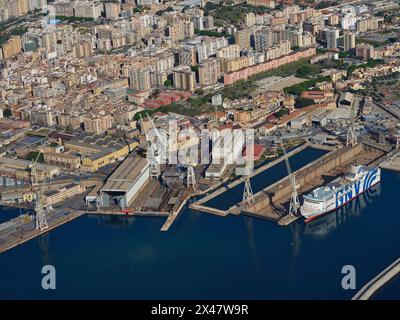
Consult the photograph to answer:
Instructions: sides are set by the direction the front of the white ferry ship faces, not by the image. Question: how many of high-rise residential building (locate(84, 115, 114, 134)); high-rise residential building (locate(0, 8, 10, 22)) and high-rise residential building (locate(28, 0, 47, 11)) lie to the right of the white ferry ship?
3

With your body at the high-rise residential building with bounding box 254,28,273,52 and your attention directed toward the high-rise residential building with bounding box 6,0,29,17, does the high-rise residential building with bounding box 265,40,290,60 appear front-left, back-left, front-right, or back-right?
back-left

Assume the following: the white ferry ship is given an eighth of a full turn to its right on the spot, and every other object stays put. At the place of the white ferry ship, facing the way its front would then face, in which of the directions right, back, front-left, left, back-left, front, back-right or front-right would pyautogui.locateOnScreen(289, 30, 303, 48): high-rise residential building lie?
right

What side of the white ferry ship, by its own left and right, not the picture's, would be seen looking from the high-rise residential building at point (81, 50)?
right

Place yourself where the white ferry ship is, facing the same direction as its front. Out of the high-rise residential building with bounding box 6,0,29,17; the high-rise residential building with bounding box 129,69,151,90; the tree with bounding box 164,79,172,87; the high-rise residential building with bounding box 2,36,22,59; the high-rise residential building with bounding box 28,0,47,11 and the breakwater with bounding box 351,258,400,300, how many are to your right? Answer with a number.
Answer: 5

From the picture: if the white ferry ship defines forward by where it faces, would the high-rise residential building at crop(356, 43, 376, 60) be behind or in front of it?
behind

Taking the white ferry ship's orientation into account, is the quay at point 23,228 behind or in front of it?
in front

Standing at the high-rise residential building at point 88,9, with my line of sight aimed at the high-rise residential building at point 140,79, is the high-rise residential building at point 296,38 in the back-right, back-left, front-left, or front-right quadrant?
front-left

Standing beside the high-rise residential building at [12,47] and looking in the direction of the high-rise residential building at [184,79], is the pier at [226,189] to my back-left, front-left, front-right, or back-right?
front-right

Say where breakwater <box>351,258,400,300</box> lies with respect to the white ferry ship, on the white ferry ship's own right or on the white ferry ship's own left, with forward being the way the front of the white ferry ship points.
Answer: on the white ferry ship's own left

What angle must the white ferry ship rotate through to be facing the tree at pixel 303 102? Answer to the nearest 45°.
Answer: approximately 135° to its right

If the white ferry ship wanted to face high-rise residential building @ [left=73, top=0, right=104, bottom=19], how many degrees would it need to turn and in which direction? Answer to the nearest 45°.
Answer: approximately 90° to its right

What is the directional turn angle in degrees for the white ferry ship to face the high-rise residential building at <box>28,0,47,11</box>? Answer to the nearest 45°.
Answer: approximately 90° to its right

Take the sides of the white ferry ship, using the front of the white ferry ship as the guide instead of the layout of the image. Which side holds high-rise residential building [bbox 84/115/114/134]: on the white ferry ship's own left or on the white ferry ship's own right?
on the white ferry ship's own right

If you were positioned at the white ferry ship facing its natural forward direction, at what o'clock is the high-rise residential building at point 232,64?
The high-rise residential building is roughly at 4 o'clock from the white ferry ship.

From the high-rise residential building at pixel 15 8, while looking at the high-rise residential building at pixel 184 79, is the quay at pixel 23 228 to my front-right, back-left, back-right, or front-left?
front-right

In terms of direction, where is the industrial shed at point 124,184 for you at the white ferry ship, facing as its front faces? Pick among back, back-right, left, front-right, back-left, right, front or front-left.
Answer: front-right

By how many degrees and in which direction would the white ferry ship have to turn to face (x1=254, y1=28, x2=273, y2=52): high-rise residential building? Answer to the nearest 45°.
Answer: approximately 135° to its right

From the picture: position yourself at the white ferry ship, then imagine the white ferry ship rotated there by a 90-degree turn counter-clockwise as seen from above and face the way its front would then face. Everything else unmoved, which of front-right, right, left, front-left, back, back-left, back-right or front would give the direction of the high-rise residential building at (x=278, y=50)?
back-left
